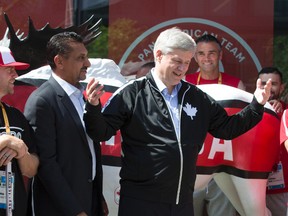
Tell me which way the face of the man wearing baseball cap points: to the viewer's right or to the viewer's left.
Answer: to the viewer's right

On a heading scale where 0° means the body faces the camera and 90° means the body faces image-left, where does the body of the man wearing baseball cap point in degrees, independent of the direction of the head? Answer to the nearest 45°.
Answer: approximately 315°

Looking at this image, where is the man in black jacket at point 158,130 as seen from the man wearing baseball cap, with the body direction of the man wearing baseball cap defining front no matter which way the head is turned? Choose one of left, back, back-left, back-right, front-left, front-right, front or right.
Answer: front-left

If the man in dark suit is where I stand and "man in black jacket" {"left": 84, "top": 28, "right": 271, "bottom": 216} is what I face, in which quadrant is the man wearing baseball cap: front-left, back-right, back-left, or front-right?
back-right

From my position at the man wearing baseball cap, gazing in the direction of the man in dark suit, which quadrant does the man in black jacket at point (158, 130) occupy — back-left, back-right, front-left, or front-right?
front-right
